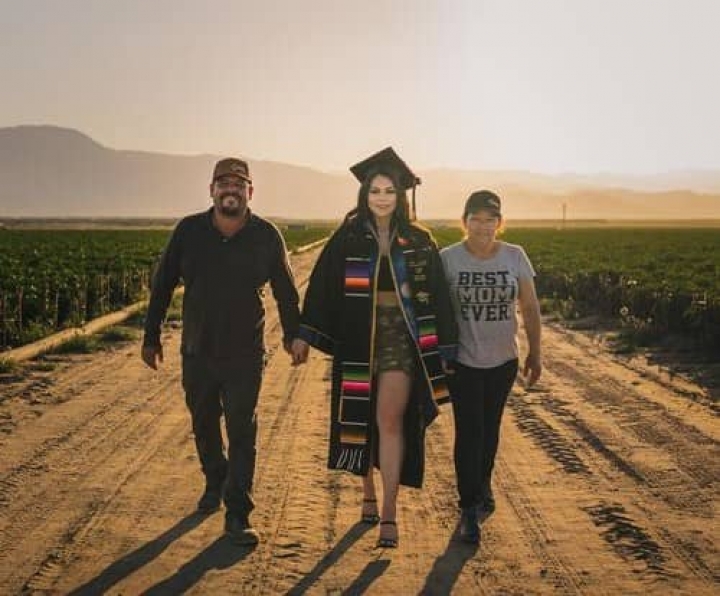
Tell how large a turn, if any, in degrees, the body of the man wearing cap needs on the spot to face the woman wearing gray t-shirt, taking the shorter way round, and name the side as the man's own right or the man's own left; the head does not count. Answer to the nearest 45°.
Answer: approximately 90° to the man's own left

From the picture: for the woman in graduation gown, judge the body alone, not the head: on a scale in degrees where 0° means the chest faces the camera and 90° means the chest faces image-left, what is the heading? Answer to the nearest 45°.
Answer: approximately 0°

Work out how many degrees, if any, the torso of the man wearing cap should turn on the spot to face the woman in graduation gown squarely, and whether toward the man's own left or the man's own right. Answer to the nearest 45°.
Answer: approximately 45° to the man's own left

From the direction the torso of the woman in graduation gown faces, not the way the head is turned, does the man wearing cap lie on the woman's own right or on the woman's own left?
on the woman's own right
